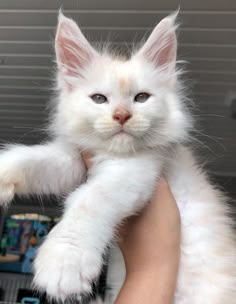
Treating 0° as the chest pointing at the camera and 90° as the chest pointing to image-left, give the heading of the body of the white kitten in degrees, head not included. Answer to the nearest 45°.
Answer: approximately 0°
